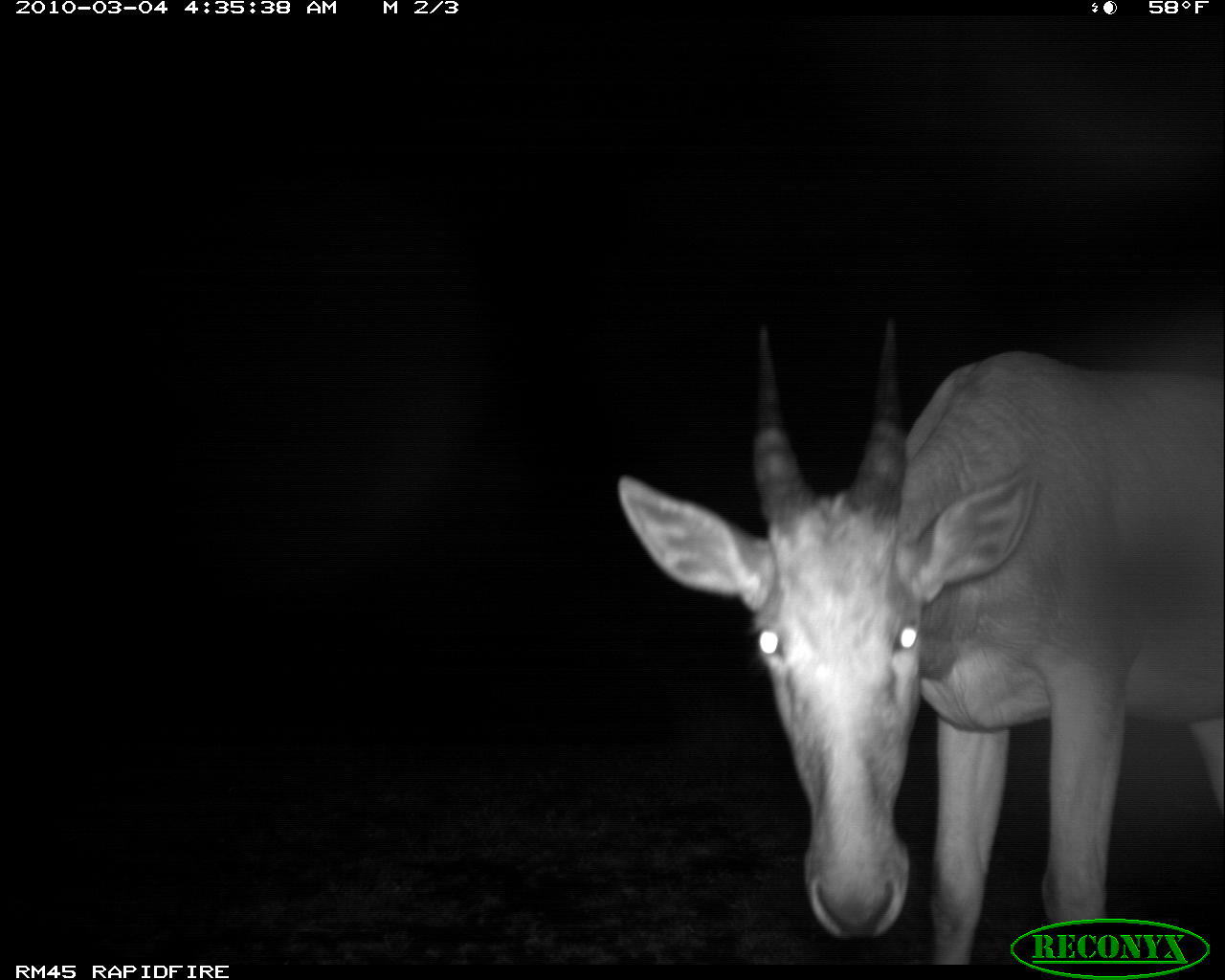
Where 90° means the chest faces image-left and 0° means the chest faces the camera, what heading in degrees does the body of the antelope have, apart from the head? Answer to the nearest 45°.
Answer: approximately 45°
